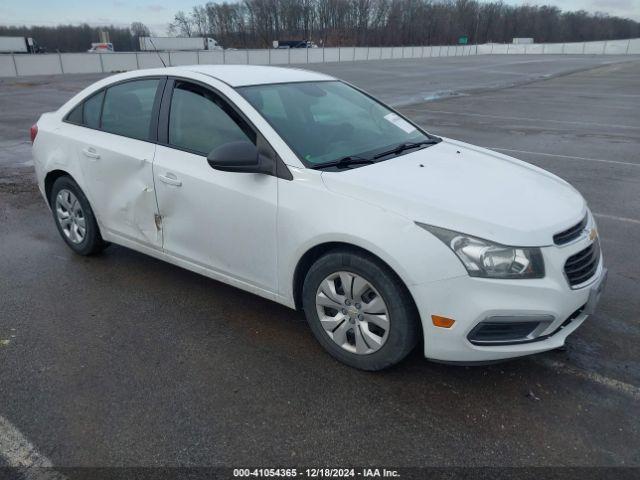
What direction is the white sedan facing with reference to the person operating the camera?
facing the viewer and to the right of the viewer
